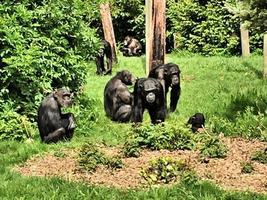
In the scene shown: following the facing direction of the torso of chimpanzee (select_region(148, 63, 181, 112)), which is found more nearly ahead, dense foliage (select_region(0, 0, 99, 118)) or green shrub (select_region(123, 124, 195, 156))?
the green shrub

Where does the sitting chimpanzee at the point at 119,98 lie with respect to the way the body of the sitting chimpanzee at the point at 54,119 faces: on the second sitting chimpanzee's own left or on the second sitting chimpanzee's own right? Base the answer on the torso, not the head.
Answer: on the second sitting chimpanzee's own left

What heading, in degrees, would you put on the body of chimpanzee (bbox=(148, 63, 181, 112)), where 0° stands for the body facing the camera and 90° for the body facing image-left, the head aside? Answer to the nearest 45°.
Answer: approximately 315°

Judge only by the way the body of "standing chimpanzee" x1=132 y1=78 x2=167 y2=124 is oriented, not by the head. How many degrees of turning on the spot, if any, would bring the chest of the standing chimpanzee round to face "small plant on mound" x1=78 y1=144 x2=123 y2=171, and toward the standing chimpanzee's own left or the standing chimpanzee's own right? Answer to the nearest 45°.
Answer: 0° — it already faces it

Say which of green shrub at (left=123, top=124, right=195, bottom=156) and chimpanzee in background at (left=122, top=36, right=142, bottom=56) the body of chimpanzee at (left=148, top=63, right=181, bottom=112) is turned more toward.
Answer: the green shrub

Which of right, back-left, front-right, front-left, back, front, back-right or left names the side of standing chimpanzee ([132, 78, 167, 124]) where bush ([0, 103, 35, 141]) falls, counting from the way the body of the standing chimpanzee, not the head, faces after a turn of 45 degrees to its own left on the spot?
back-right

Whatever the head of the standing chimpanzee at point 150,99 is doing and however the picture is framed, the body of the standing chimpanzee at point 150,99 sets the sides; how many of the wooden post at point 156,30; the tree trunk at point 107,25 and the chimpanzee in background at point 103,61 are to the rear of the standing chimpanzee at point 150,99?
3
